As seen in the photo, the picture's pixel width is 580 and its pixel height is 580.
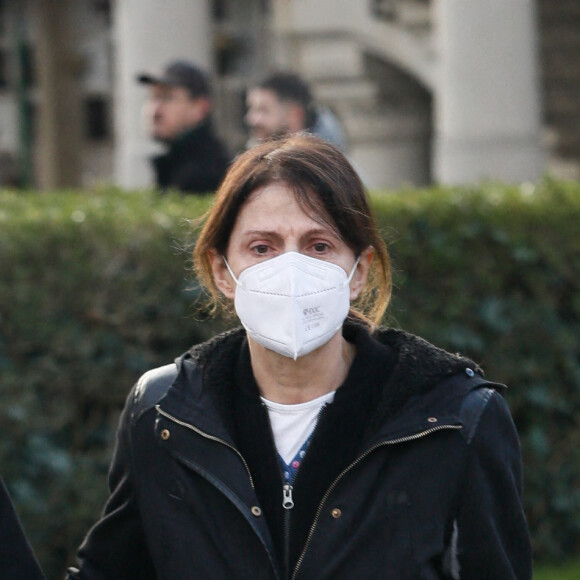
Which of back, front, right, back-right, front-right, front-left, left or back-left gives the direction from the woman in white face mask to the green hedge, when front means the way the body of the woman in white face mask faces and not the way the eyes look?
back

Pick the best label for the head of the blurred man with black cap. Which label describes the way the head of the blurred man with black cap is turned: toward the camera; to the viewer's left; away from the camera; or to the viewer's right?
to the viewer's left

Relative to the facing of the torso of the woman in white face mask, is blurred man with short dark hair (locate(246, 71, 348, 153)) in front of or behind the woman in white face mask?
behind

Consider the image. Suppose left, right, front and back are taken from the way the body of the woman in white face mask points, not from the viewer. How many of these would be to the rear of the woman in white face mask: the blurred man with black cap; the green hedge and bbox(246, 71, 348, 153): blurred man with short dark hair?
3

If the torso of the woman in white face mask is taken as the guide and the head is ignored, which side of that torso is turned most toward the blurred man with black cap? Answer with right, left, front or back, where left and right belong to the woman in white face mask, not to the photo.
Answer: back

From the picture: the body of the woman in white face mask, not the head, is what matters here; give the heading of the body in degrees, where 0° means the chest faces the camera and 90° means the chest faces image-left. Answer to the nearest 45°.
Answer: approximately 0°

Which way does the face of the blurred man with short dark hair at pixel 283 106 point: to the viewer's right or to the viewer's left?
to the viewer's left
